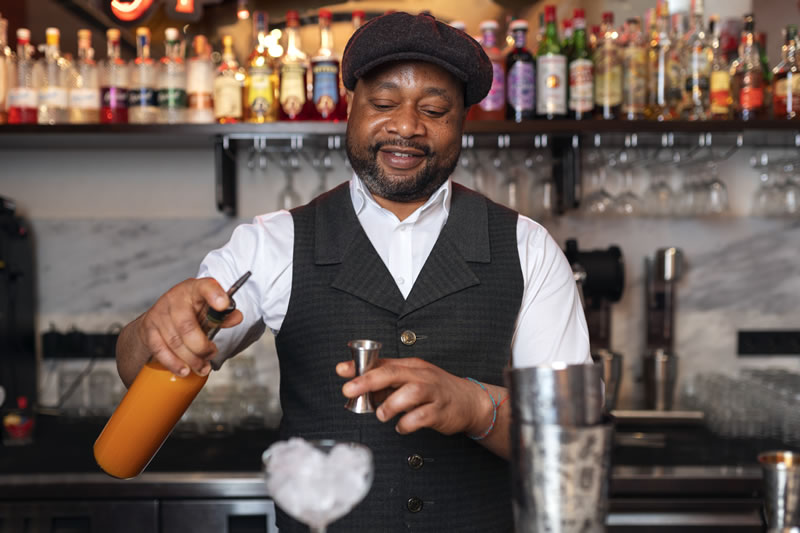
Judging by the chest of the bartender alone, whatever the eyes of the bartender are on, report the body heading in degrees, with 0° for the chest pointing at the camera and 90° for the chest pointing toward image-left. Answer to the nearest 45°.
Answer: approximately 0°

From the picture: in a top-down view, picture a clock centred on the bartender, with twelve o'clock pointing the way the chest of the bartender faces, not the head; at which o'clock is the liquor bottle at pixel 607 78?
The liquor bottle is roughly at 7 o'clock from the bartender.

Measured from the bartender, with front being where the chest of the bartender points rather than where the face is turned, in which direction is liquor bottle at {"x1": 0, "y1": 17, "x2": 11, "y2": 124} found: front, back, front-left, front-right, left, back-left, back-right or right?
back-right

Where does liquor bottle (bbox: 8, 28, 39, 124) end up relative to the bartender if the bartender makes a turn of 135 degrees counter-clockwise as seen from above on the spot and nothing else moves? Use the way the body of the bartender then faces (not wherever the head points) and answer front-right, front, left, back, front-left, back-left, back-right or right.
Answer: left

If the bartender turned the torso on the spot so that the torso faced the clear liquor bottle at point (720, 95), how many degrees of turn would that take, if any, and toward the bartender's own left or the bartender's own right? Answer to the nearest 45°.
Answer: approximately 135° to the bartender's own left

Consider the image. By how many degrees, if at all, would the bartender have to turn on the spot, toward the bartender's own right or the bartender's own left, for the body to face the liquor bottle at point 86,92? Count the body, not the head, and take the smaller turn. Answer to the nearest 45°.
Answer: approximately 135° to the bartender's own right

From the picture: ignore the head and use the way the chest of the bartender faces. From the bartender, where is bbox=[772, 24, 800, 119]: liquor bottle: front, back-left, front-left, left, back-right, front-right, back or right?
back-left

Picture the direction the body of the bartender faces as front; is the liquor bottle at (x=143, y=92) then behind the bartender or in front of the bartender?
behind

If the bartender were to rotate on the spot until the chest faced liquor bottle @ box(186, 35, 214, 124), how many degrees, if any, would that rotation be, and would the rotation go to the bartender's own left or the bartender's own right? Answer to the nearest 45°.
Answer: approximately 135° to the bartender's own right

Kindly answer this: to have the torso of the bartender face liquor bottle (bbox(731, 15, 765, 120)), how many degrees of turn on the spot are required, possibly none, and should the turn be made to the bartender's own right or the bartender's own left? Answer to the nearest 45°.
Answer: approximately 135° to the bartender's own left

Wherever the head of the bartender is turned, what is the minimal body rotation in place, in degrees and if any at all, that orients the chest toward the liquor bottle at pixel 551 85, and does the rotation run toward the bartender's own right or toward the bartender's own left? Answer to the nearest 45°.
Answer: approximately 135° to the bartender's own left

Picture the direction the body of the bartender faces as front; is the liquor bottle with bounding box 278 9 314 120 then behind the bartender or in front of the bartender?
behind

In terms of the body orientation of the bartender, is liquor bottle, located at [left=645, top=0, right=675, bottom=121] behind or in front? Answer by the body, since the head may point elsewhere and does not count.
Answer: behind

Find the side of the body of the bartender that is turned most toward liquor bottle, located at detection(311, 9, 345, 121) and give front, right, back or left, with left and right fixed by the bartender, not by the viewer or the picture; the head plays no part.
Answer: back
